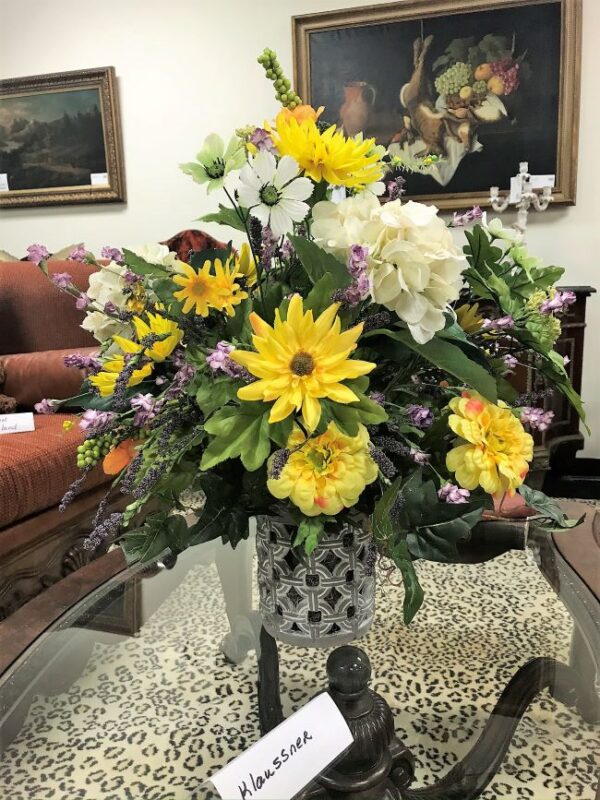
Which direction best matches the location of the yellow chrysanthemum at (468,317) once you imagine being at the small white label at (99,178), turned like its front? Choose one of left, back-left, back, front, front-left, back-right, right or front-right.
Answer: front

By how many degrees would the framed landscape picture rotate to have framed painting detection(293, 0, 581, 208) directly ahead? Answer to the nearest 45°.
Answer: approximately 45° to its left

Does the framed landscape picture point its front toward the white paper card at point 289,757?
yes

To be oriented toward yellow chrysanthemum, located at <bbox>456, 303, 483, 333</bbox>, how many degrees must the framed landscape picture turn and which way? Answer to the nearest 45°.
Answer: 0° — it already faces it

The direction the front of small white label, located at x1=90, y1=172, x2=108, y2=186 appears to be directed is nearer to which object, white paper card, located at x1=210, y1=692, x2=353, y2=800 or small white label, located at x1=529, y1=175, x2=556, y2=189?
the white paper card

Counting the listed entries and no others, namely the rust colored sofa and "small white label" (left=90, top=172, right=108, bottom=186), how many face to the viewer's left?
0

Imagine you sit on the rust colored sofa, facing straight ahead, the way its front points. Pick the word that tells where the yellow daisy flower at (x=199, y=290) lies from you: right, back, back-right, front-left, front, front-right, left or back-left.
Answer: front-right

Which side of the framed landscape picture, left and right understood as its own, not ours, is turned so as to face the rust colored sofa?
front

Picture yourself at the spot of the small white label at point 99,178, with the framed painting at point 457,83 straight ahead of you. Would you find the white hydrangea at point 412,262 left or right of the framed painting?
right

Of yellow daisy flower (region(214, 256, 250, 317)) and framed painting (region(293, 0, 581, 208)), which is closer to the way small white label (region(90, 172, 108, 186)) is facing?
the yellow daisy flower

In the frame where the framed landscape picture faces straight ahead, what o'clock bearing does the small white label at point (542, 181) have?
The small white label is roughly at 10 o'clock from the framed landscape picture.

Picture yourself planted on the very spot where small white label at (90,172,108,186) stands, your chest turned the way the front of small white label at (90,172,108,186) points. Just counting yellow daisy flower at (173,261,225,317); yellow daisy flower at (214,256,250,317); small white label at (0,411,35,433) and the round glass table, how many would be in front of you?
4

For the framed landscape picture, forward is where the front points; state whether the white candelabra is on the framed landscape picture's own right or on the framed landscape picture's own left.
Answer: on the framed landscape picture's own left

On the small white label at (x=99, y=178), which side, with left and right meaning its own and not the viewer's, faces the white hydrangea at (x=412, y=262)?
front

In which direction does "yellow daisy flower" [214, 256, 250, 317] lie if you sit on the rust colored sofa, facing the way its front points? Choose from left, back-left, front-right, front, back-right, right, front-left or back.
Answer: front-right

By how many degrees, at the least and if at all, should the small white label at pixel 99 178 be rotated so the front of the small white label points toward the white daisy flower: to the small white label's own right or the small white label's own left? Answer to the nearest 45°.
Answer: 0° — it already faces it

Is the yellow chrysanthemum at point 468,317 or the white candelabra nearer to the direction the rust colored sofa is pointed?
the yellow chrysanthemum

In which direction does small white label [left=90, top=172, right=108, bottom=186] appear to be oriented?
toward the camera

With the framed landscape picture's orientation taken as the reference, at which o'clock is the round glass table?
The round glass table is roughly at 12 o'clock from the framed landscape picture.
